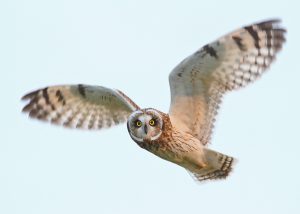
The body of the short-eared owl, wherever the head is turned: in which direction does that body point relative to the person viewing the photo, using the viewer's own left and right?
facing the viewer and to the left of the viewer
